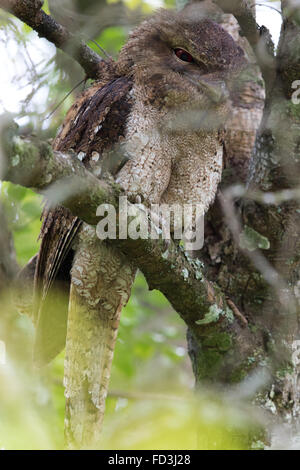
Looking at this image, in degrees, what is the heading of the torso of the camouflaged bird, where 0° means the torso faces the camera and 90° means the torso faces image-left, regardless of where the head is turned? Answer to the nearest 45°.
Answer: approximately 315°
